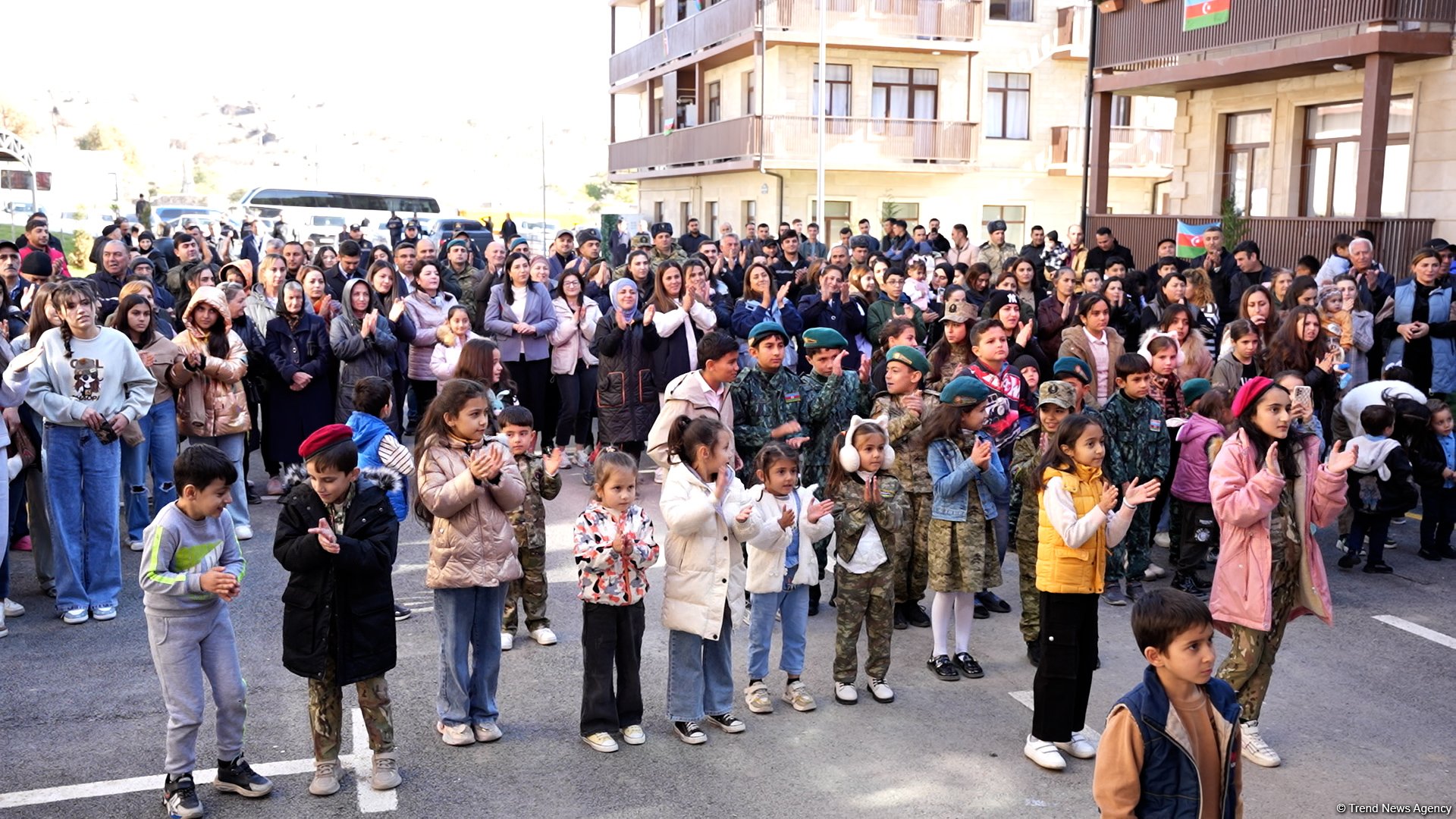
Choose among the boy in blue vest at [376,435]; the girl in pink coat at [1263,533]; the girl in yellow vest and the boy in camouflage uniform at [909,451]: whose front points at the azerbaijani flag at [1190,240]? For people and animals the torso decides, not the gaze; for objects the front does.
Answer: the boy in blue vest

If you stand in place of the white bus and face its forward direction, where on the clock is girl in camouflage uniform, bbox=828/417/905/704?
The girl in camouflage uniform is roughly at 9 o'clock from the white bus.

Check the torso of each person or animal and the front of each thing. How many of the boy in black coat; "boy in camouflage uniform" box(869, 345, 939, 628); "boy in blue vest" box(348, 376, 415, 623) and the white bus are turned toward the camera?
2

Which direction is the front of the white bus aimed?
to the viewer's left

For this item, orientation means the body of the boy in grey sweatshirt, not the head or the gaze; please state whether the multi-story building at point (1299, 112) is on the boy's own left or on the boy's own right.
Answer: on the boy's own left

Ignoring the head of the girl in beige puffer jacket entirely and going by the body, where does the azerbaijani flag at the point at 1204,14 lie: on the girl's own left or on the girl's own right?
on the girl's own left

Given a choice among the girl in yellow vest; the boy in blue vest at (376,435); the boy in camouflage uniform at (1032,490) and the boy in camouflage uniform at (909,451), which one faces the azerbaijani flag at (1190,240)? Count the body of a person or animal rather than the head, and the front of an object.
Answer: the boy in blue vest

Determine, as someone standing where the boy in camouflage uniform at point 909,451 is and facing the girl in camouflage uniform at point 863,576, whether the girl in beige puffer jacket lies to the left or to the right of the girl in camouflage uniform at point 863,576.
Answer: right

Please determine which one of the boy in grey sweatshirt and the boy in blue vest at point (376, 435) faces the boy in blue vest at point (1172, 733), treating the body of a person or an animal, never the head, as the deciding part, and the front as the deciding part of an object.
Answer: the boy in grey sweatshirt

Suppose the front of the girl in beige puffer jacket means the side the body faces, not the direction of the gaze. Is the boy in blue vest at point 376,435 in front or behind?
behind

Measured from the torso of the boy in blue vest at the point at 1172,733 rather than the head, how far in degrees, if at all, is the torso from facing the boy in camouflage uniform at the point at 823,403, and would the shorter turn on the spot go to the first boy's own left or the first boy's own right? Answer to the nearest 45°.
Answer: approximately 180°

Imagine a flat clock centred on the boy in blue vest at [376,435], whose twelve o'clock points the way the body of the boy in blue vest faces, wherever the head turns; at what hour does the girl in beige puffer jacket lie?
The girl in beige puffer jacket is roughly at 4 o'clock from the boy in blue vest.

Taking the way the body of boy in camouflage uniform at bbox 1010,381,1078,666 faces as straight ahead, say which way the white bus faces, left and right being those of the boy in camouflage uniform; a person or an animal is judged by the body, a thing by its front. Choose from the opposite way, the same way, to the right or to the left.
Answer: to the right
